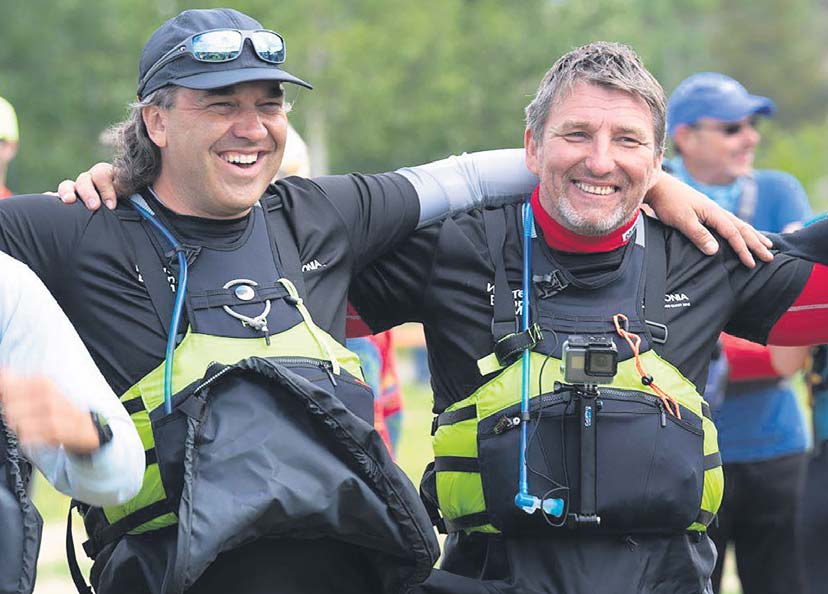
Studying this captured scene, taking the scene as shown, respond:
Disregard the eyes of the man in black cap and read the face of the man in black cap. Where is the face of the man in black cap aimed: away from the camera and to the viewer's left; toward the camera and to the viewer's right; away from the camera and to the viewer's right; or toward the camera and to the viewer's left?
toward the camera and to the viewer's right

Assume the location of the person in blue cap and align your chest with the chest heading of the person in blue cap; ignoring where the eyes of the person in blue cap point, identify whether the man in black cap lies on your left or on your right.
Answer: on your right
